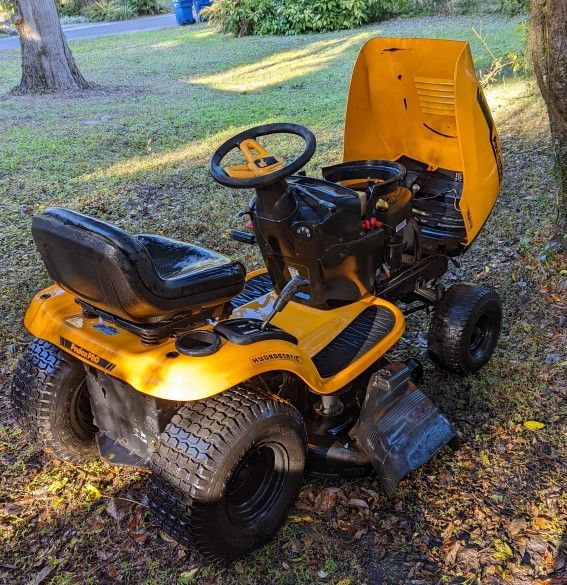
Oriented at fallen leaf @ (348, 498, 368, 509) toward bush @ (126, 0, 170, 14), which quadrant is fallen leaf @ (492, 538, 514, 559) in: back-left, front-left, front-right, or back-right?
back-right

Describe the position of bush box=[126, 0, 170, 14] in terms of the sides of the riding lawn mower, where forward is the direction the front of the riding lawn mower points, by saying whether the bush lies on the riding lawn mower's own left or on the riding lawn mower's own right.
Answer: on the riding lawn mower's own left

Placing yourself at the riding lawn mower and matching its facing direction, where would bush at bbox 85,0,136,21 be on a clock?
The bush is roughly at 10 o'clock from the riding lawn mower.

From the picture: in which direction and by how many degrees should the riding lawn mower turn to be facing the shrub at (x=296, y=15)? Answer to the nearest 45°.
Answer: approximately 45° to its left

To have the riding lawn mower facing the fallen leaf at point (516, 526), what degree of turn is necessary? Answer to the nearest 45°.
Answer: approximately 90° to its right

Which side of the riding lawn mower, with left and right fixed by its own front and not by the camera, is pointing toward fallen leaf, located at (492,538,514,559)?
right

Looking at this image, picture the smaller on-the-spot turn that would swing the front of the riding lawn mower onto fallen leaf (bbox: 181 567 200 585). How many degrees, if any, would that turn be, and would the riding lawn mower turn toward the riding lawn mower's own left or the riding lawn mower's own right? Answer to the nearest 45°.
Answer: approximately 180°

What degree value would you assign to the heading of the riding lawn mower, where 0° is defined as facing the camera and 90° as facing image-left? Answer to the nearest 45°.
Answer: approximately 225°

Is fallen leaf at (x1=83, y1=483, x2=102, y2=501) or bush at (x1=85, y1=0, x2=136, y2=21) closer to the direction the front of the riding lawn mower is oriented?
the bush

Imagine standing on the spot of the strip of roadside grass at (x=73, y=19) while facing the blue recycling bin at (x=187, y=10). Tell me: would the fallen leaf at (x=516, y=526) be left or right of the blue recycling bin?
right
